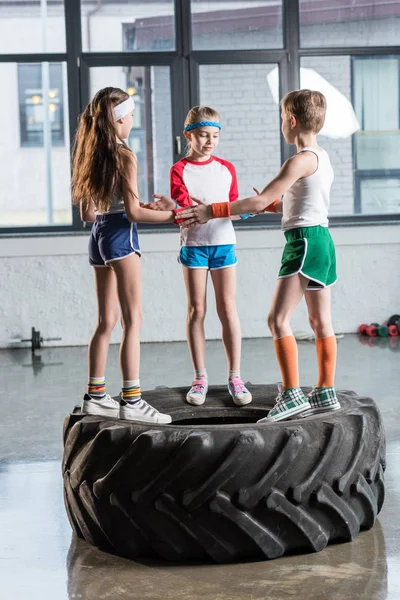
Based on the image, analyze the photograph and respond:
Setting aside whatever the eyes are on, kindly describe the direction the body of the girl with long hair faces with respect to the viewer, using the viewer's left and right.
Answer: facing away from the viewer and to the right of the viewer

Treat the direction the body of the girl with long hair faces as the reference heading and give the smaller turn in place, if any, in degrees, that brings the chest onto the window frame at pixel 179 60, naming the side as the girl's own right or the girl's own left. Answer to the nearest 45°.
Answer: approximately 45° to the girl's own left

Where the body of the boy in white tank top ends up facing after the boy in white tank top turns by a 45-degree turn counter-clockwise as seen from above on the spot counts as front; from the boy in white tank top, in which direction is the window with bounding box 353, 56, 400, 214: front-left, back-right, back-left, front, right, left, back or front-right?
back-right

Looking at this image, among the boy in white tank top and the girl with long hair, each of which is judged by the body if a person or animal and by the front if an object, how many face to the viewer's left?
1

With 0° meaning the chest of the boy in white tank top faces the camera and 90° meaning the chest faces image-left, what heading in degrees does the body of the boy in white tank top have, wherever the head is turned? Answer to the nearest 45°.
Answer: approximately 90°

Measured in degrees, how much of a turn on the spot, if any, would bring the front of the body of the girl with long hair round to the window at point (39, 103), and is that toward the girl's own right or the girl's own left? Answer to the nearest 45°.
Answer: approximately 45° to the girl's own left
